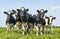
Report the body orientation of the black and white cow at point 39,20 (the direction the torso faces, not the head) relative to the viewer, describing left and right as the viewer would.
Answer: facing the viewer

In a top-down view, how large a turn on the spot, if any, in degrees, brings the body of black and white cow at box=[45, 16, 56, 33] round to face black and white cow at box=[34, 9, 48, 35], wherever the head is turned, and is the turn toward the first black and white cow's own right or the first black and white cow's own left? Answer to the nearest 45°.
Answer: approximately 45° to the first black and white cow's own right

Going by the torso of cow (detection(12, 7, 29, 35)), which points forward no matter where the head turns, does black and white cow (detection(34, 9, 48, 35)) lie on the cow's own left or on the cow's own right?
on the cow's own left

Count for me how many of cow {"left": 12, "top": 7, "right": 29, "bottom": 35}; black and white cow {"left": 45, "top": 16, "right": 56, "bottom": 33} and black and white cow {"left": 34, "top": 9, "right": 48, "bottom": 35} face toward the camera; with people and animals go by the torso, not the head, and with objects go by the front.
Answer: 3

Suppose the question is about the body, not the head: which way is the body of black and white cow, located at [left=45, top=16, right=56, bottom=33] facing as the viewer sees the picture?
toward the camera
